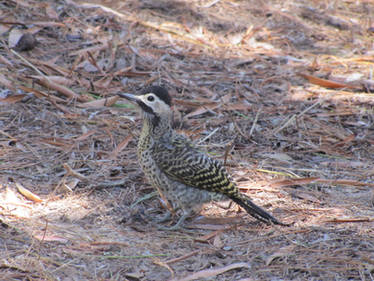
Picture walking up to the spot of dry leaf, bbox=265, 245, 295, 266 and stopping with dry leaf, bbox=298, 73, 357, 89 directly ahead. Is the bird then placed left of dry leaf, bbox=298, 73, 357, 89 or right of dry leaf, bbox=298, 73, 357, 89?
left

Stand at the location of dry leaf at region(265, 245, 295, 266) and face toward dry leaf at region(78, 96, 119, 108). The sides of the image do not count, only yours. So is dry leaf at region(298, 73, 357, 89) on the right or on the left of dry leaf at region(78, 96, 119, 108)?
right

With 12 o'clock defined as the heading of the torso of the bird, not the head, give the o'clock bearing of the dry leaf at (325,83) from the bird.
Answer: The dry leaf is roughly at 4 o'clock from the bird.

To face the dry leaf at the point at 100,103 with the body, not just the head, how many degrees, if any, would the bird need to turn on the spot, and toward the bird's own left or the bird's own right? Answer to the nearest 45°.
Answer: approximately 45° to the bird's own right

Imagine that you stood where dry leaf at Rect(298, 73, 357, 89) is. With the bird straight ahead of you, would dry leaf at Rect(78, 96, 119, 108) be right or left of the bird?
right

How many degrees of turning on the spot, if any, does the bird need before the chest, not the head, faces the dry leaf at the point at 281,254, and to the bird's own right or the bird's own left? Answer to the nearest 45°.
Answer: approximately 135° to the bird's own left

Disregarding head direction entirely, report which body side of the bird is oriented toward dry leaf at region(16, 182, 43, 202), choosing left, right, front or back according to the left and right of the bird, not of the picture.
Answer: front

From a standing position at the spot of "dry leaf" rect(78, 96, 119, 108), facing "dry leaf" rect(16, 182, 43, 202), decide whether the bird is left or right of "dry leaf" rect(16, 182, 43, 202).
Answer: left

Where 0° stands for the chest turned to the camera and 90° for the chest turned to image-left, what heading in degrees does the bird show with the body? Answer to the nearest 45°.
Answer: approximately 90°
